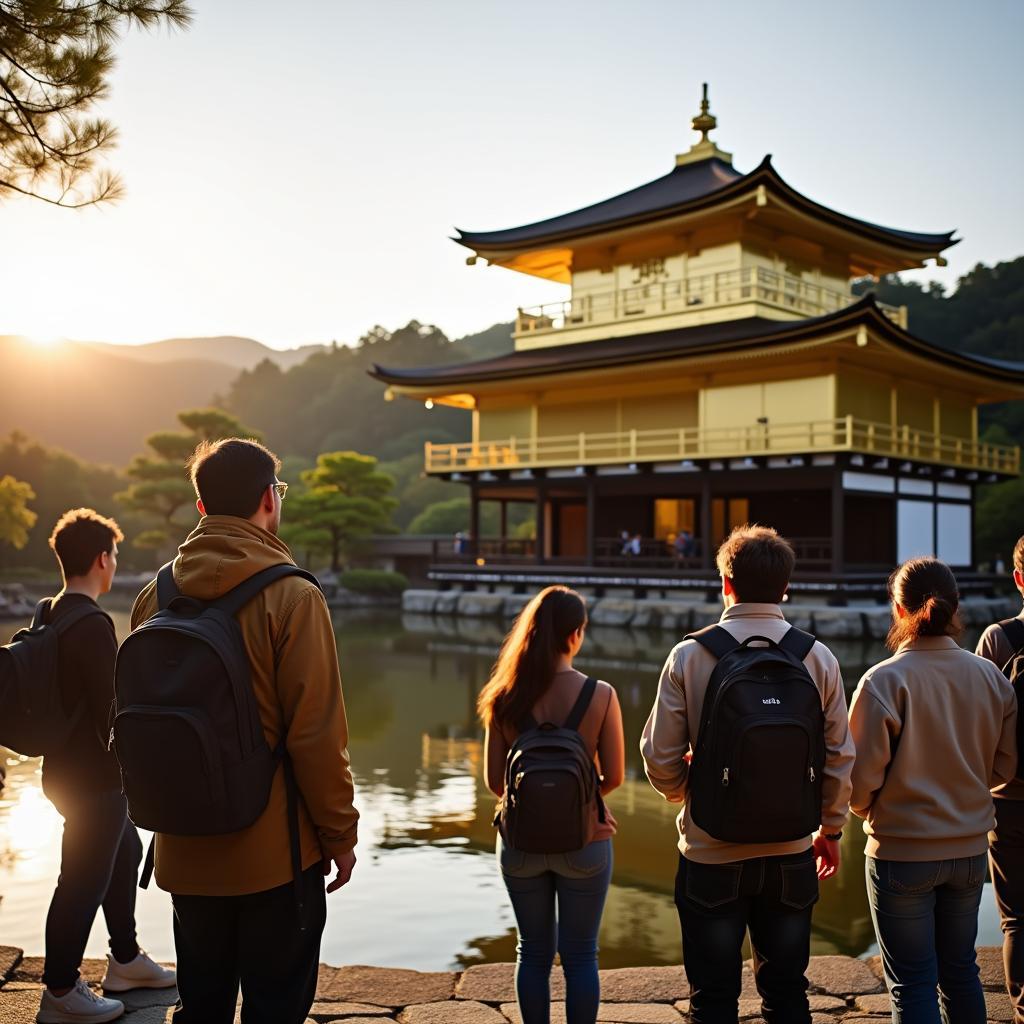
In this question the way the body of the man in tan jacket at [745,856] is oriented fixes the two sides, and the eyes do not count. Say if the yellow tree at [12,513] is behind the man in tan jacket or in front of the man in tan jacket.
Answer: in front

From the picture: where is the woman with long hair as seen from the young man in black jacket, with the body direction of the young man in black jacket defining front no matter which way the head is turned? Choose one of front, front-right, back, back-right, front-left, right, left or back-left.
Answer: front-right

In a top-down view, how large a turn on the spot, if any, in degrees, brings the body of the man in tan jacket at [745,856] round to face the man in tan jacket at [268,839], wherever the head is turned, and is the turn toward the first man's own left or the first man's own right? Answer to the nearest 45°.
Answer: approximately 135° to the first man's own left

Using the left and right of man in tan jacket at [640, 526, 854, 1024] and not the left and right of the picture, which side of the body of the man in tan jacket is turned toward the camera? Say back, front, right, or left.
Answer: back

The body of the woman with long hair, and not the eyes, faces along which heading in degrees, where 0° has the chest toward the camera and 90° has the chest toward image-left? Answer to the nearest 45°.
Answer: approximately 180°

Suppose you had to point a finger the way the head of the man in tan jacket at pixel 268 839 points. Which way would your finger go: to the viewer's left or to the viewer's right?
to the viewer's right

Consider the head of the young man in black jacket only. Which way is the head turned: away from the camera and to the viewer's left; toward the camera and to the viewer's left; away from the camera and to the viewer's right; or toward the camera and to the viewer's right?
away from the camera and to the viewer's right

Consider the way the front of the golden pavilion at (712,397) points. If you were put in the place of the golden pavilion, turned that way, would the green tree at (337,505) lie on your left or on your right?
on your right
